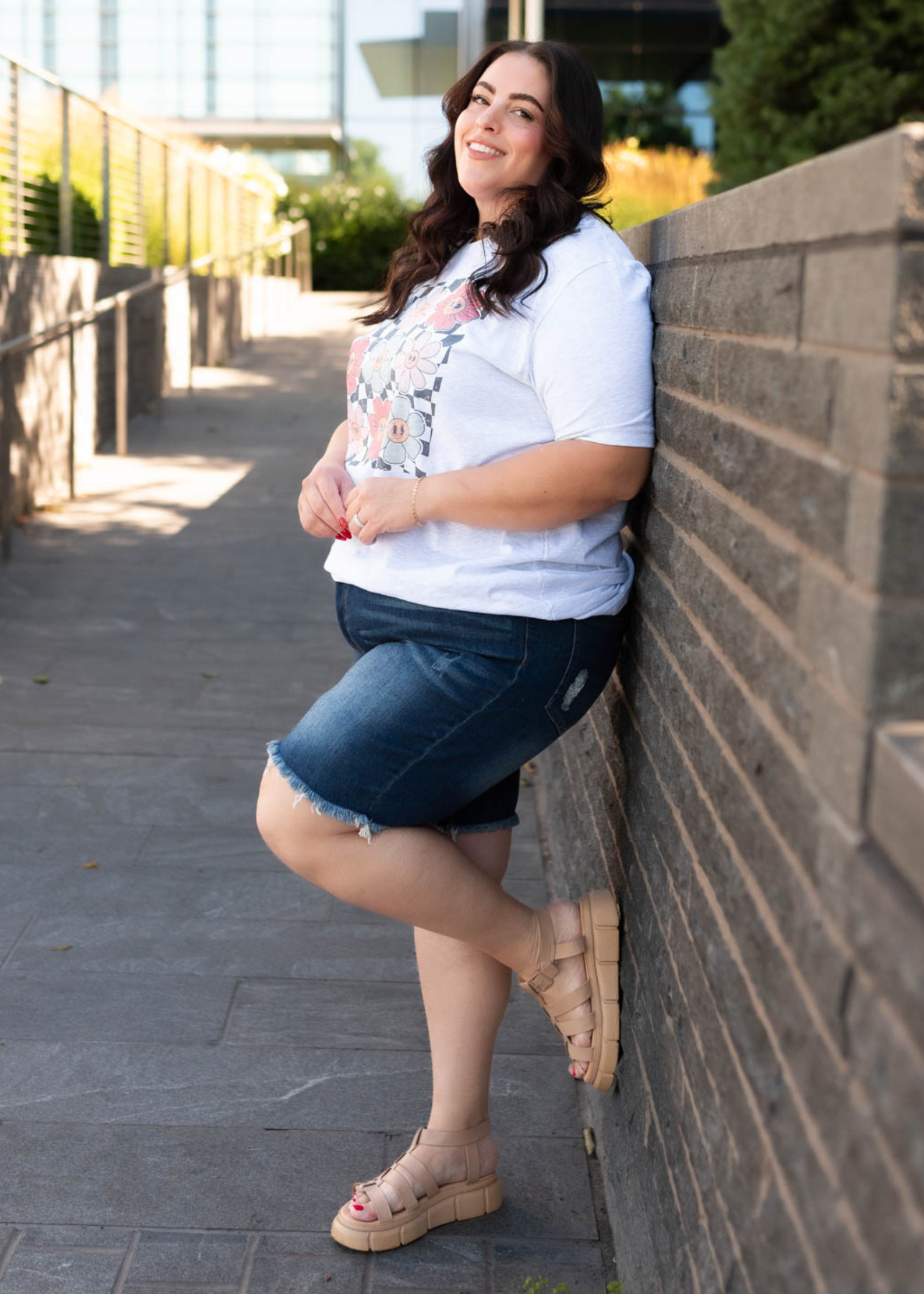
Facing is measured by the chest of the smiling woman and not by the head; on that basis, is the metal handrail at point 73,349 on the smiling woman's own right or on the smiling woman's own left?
on the smiling woman's own right

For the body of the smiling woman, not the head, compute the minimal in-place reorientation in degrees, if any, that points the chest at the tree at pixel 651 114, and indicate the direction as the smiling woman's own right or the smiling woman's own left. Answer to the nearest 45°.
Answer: approximately 135° to the smiling woman's own right

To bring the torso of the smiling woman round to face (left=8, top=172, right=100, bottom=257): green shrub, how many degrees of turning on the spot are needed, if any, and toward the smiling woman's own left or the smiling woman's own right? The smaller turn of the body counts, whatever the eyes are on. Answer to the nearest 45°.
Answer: approximately 135° to the smiling woman's own right

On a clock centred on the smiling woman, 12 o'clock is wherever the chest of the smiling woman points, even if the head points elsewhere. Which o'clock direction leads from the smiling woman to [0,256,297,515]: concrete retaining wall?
The concrete retaining wall is roughly at 4 o'clock from the smiling woman.

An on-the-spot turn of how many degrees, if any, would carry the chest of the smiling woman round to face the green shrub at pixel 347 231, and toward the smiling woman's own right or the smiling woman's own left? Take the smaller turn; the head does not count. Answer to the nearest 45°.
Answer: approximately 135° to the smiling woman's own right

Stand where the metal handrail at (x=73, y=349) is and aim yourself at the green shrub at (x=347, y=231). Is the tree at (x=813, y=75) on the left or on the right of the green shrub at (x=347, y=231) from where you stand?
right

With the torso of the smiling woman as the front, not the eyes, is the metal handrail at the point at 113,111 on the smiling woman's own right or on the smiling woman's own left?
on the smiling woman's own right

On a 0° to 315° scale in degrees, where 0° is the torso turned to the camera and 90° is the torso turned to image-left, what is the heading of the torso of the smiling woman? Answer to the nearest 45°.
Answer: approximately 45°
